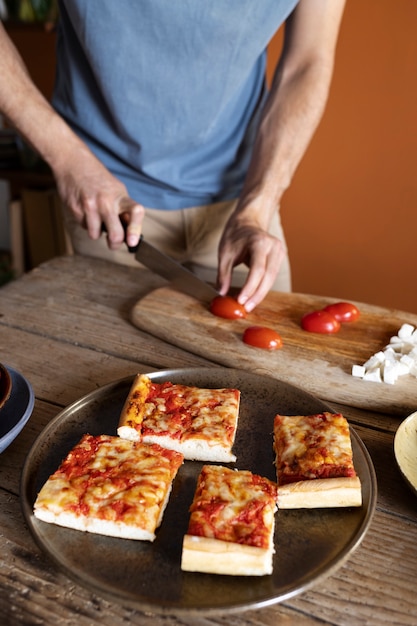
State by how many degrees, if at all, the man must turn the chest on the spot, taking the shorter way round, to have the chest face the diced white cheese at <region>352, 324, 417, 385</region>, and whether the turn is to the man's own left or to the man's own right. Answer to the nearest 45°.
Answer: approximately 45° to the man's own left

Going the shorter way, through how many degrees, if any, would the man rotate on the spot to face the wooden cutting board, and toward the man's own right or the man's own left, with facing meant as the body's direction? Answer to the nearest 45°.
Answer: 0° — they already face it

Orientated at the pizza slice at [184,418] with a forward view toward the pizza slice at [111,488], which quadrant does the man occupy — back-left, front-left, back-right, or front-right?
back-right

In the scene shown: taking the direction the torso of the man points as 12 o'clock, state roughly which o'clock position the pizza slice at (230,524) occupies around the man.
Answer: The pizza slice is roughly at 12 o'clock from the man.

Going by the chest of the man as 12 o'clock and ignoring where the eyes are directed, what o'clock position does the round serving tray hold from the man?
The round serving tray is roughly at 12 o'clock from the man.

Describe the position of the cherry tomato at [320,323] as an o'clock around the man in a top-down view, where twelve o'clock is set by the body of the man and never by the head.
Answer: The cherry tomato is roughly at 11 o'clock from the man.

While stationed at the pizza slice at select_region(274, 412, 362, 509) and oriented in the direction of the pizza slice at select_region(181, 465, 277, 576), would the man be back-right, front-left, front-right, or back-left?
back-right

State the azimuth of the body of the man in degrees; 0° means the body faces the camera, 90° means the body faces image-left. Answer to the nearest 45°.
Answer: approximately 0°

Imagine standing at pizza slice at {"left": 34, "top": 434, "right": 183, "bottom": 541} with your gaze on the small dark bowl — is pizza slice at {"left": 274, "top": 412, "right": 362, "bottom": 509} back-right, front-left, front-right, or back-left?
back-right

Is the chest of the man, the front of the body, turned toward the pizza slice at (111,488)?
yes
